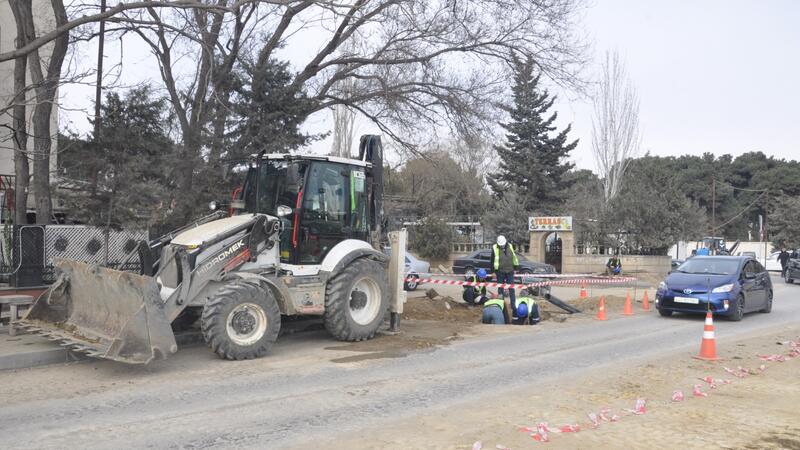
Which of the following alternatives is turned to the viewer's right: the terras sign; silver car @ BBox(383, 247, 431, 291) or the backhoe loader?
the silver car

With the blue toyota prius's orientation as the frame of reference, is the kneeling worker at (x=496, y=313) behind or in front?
in front

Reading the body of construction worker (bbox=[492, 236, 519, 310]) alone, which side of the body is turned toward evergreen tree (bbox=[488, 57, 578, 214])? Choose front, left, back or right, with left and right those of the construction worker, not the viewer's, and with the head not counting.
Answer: back

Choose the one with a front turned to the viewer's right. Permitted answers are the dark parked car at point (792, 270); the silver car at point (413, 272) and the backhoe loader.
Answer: the silver car

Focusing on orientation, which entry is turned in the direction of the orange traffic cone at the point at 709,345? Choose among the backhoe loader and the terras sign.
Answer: the terras sign

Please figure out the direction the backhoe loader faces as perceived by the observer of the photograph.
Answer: facing the viewer and to the left of the viewer

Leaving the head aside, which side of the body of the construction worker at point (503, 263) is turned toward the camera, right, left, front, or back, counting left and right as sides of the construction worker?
front

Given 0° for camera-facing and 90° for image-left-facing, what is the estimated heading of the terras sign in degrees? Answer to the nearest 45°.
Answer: approximately 0°

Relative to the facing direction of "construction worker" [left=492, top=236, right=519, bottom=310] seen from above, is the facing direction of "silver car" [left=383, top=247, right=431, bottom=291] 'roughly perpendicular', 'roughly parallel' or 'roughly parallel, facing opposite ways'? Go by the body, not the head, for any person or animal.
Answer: roughly perpendicular

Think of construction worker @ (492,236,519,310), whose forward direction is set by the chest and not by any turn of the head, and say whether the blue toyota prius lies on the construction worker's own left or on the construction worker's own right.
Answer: on the construction worker's own left

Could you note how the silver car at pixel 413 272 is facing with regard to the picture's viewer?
facing to the right of the viewer

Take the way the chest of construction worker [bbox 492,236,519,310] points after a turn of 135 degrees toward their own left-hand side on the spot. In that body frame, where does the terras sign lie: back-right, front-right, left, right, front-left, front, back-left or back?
front-left

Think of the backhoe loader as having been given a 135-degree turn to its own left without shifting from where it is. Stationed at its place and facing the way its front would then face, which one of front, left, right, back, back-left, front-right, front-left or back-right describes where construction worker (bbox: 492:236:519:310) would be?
front-left

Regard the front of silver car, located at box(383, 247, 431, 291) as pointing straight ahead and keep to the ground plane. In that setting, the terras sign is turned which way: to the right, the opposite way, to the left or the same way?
to the right

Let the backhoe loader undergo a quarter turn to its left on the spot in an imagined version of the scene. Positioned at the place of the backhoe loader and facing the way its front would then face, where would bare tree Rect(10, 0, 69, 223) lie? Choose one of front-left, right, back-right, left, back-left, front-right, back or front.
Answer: back
